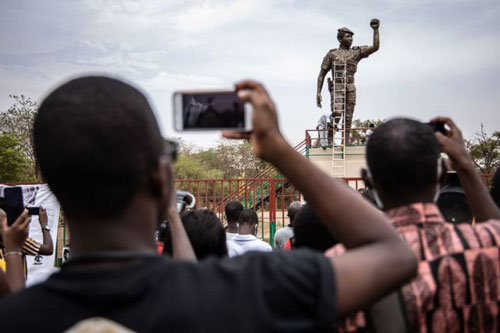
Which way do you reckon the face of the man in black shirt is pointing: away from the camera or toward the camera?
away from the camera

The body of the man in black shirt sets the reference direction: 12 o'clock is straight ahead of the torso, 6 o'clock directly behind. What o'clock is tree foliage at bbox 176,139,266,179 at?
The tree foliage is roughly at 12 o'clock from the man in black shirt.

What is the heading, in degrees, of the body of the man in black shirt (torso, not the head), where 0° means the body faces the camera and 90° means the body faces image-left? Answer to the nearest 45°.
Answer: approximately 180°

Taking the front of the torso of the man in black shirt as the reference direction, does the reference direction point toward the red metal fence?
yes

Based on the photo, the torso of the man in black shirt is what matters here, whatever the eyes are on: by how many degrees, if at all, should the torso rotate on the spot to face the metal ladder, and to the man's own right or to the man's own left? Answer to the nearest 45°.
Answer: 0° — they already face it

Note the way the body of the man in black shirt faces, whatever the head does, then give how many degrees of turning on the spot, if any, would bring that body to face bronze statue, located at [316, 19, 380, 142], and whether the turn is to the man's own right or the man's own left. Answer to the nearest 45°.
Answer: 0° — they already face it
